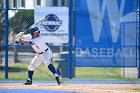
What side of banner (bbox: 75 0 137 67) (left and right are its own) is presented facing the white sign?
right

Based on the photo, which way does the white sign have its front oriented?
toward the camera

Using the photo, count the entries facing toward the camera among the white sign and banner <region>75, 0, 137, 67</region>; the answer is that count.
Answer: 2

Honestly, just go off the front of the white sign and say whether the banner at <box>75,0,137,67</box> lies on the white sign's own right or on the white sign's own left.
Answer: on the white sign's own left
